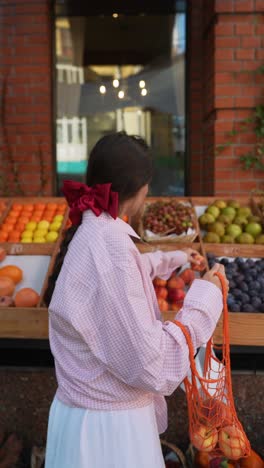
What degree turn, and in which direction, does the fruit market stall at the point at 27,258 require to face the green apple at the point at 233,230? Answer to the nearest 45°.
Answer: approximately 90° to its left

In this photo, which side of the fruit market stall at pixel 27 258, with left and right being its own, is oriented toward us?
front

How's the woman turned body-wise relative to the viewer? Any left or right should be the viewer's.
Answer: facing away from the viewer and to the right of the viewer

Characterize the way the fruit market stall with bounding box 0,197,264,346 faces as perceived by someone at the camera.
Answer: facing the viewer

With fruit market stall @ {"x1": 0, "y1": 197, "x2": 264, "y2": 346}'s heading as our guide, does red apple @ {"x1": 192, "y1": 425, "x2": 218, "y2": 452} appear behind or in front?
in front

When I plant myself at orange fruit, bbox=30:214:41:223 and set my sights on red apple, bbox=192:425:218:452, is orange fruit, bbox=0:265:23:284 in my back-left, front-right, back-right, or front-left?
front-right

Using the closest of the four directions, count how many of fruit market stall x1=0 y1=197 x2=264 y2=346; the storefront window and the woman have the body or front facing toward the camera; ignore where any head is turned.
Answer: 2

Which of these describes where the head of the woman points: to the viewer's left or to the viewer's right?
to the viewer's right

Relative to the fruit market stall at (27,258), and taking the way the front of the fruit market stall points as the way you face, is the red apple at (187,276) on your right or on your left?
on your left

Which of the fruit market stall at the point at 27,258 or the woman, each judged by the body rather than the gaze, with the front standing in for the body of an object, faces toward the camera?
the fruit market stall

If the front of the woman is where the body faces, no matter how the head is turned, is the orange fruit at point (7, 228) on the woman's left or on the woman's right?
on the woman's left

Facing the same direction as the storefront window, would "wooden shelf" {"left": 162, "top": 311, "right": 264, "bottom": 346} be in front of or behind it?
in front

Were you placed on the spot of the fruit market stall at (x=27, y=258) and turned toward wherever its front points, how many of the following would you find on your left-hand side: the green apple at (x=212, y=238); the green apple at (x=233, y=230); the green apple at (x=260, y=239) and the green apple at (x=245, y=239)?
4

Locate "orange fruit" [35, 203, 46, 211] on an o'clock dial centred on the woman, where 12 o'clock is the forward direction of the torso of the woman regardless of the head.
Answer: The orange fruit is roughly at 10 o'clock from the woman.

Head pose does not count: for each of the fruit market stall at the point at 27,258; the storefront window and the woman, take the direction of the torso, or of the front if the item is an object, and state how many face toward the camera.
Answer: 2
